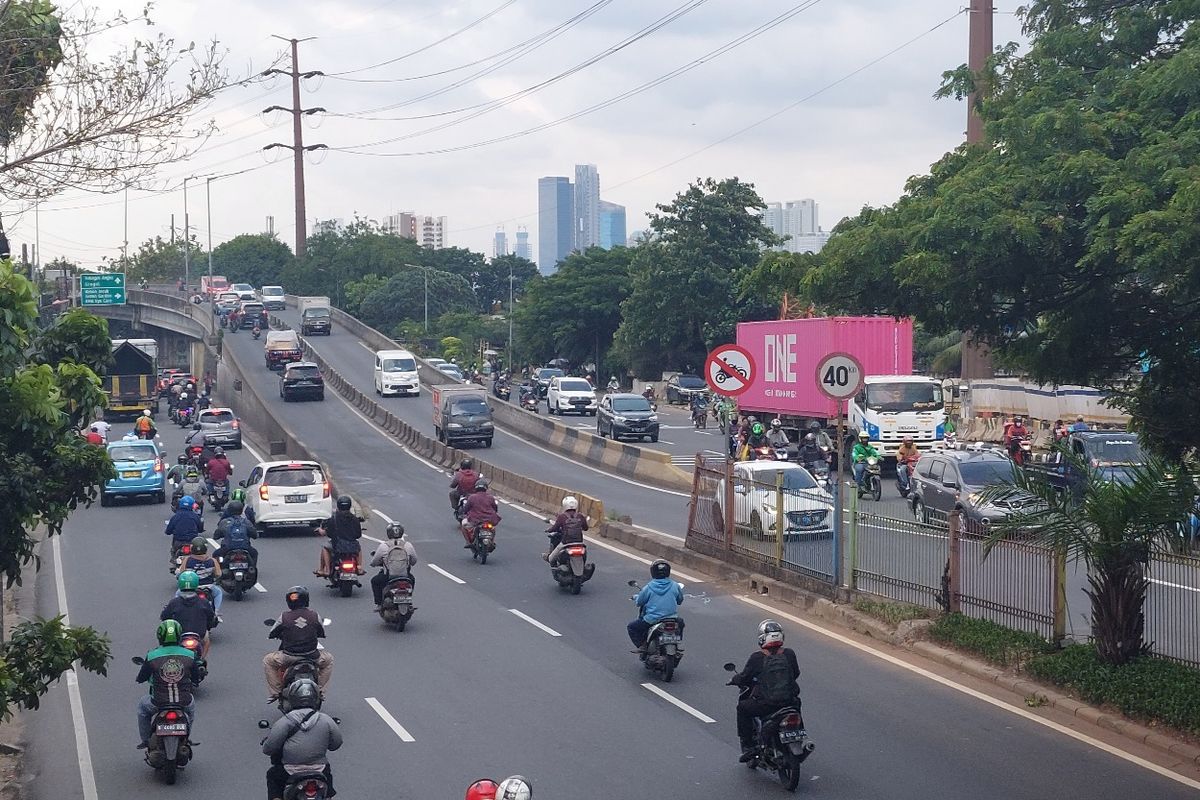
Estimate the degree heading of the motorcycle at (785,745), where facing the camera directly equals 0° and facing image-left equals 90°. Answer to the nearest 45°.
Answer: approximately 135°

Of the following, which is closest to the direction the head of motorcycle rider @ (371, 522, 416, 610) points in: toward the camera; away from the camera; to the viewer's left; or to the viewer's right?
away from the camera

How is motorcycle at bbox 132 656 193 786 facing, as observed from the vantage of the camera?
facing away from the viewer

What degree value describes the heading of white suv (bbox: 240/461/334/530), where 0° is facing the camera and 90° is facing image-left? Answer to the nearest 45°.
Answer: approximately 180°

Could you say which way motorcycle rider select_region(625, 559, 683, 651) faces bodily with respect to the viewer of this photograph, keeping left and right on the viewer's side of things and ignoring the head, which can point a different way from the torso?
facing away from the viewer

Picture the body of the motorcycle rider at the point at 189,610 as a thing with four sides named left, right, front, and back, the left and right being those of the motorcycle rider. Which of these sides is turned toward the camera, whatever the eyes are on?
back

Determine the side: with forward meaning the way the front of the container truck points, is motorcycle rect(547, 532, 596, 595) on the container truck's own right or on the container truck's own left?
on the container truck's own right

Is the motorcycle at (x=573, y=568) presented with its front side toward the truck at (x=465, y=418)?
yes

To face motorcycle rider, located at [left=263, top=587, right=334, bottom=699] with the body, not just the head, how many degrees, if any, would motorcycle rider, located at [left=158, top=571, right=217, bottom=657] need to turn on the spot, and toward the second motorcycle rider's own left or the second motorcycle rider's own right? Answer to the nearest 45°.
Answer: approximately 135° to the second motorcycle rider's own right

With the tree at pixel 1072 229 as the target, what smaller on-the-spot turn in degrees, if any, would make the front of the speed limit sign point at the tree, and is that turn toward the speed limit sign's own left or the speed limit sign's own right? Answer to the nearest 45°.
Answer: approximately 45° to the speed limit sign's own left

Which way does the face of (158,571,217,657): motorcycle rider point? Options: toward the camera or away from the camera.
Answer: away from the camera

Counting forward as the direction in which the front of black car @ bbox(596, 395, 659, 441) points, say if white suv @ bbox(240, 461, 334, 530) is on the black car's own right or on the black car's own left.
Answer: on the black car's own right

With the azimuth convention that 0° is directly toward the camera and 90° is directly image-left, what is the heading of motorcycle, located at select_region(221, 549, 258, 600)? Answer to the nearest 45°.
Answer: approximately 180°

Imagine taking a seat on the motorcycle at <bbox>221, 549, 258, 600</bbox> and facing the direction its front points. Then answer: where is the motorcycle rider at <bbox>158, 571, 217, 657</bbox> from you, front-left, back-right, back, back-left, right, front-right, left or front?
back

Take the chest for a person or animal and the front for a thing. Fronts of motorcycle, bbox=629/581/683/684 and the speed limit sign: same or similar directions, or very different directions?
very different directions

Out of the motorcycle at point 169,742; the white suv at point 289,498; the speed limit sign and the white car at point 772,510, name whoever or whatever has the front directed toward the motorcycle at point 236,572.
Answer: the motorcycle at point 169,742

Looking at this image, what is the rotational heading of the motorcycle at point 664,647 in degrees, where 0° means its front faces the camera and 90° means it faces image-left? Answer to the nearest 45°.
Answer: approximately 180°
